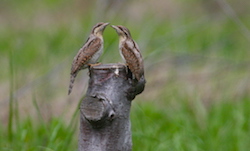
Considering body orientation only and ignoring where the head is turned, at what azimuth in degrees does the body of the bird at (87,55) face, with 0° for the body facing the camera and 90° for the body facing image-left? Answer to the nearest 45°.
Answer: approximately 270°

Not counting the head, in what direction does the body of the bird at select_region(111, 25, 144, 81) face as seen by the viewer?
to the viewer's left

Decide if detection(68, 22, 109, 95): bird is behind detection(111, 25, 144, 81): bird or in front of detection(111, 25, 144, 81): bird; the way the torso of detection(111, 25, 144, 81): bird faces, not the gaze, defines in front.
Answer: in front

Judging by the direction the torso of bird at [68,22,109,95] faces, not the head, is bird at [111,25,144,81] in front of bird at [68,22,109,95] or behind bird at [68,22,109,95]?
in front

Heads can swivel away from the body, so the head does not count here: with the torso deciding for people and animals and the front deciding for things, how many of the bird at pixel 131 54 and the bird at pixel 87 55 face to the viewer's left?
1

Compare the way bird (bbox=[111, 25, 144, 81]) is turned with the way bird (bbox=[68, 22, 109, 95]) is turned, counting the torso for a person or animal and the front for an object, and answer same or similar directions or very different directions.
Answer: very different directions
